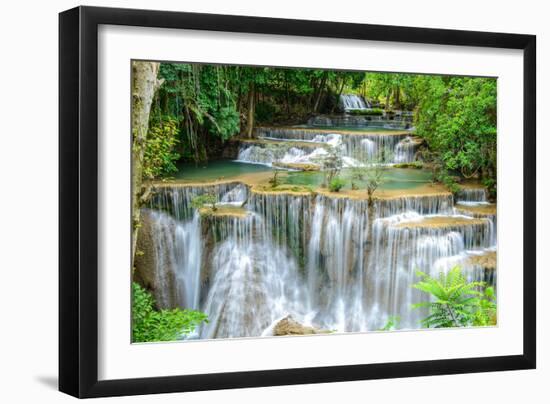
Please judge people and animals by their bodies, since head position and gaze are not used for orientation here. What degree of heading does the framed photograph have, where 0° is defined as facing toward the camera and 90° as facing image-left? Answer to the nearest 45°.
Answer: approximately 315°
